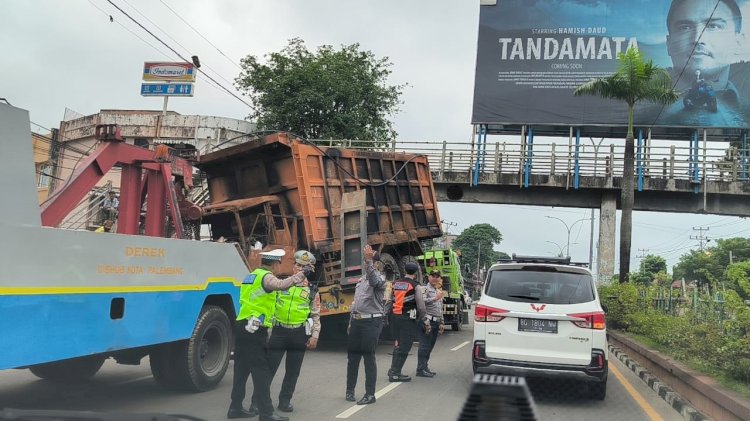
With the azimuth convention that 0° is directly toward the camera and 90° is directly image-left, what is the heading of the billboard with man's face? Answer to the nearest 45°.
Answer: approximately 0°

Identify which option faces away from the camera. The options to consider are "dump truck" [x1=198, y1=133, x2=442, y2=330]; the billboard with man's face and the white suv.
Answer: the white suv

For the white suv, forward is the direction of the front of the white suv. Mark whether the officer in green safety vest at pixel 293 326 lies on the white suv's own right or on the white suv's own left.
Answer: on the white suv's own left

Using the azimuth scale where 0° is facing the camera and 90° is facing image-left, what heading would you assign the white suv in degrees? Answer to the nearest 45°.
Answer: approximately 180°

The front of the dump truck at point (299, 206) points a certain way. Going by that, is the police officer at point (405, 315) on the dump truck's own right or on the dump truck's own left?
on the dump truck's own left
